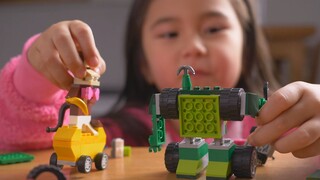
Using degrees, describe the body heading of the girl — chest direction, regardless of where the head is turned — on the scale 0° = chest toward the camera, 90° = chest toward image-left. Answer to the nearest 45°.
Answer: approximately 0°

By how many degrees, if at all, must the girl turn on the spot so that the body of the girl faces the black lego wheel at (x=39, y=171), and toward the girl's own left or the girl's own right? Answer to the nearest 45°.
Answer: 0° — they already face it

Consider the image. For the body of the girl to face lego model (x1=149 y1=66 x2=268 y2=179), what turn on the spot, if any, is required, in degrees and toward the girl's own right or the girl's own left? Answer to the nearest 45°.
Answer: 0° — they already face it
